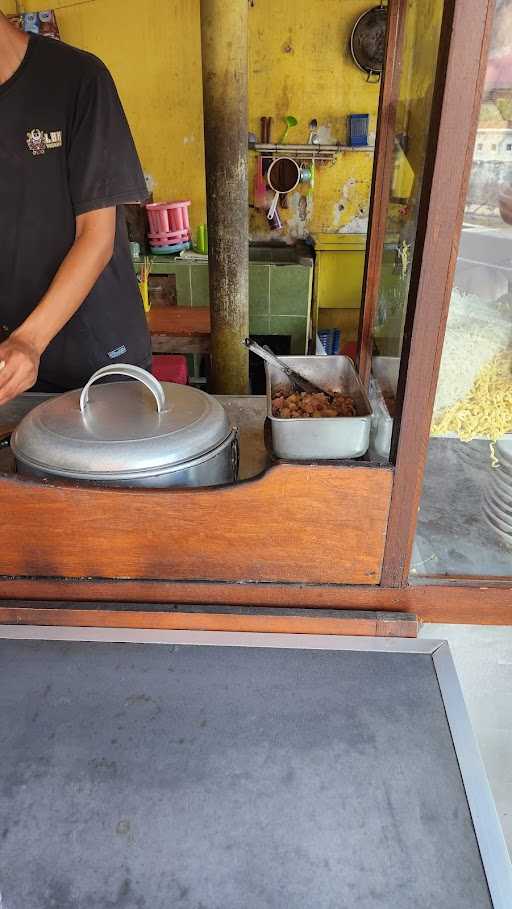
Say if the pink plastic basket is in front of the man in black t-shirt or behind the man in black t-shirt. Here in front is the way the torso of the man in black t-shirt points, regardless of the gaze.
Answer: behind

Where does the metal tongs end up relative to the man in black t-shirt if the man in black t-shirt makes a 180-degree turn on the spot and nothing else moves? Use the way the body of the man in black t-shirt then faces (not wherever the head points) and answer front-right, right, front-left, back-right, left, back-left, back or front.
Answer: right

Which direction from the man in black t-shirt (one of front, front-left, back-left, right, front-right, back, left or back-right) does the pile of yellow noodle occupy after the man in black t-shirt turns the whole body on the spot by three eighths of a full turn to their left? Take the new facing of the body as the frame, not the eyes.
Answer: front-right

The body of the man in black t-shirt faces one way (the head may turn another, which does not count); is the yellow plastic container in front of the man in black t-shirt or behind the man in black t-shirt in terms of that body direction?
behind
